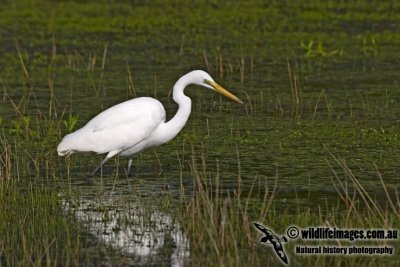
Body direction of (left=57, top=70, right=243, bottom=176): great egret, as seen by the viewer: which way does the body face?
to the viewer's right

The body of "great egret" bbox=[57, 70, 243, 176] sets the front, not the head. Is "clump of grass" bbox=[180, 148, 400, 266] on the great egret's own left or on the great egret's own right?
on the great egret's own right

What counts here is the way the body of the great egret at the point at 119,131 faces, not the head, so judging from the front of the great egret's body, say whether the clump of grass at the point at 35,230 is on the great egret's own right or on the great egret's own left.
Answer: on the great egret's own right
